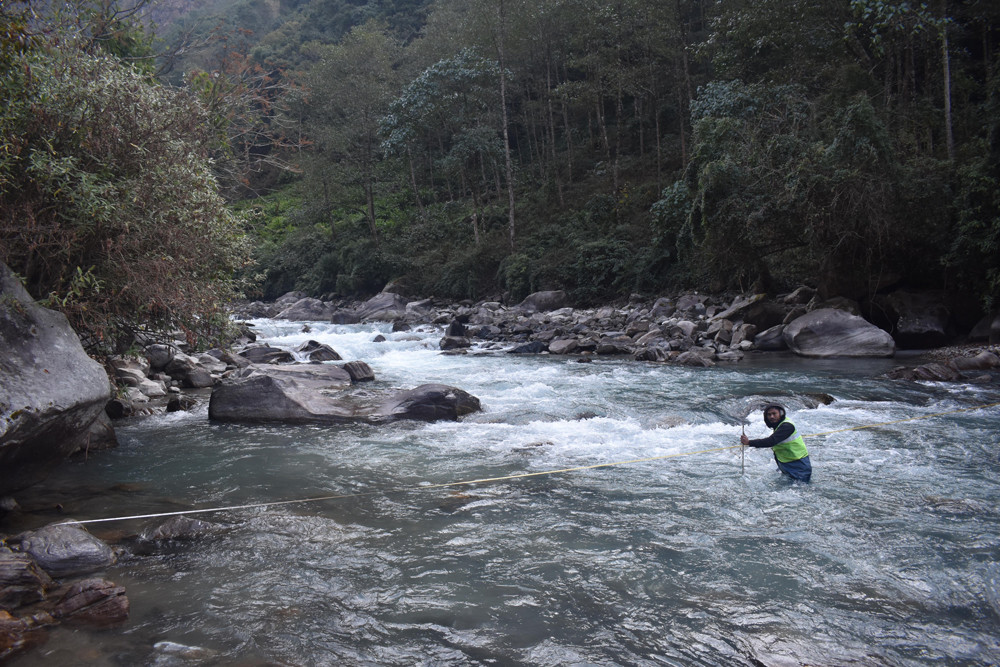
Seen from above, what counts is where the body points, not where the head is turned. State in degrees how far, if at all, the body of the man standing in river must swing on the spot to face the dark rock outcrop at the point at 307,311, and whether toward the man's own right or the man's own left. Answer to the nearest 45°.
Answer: approximately 45° to the man's own right

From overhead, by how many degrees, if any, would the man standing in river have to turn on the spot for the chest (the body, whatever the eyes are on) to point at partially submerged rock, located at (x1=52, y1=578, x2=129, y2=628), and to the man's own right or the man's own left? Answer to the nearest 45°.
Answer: approximately 45° to the man's own left

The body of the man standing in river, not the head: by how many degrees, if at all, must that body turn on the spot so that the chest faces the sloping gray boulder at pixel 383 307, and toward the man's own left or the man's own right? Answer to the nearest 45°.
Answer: approximately 45° to the man's own right

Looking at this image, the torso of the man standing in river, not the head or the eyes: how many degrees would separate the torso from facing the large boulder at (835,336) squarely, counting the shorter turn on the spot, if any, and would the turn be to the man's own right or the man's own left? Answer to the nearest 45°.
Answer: approximately 90° to the man's own right

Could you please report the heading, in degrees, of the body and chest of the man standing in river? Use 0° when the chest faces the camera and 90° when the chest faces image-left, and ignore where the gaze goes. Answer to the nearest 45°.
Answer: approximately 90°

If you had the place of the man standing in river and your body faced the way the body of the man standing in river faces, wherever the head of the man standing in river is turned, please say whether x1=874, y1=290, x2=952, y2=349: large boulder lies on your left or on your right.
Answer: on your right

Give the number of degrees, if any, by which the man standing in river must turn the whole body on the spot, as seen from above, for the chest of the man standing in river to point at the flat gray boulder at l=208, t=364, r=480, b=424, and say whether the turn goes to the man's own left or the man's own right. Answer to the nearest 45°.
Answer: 0° — they already face it

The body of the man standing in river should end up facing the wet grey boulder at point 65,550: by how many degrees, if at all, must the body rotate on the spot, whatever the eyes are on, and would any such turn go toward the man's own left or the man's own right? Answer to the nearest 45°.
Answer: approximately 45° to the man's own left
